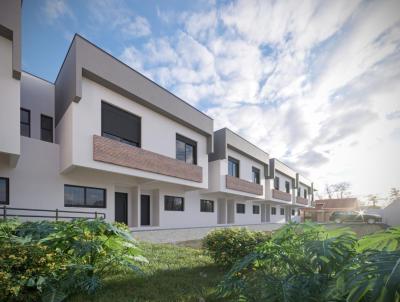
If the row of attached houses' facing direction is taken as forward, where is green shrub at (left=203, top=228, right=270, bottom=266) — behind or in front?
in front

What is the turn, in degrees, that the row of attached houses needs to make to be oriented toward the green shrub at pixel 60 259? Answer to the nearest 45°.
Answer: approximately 45° to its right

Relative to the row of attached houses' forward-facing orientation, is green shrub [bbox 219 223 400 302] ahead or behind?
ahead
